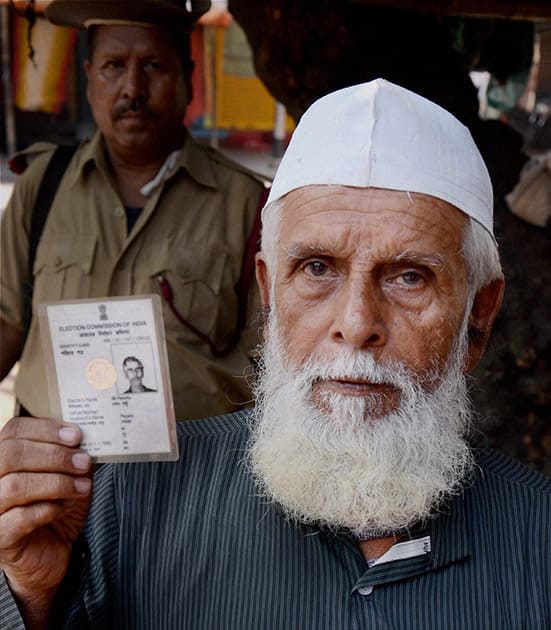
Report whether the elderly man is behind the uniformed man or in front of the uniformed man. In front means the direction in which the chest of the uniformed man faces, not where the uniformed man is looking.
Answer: in front

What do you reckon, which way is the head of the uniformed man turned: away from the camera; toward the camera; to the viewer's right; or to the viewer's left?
toward the camera

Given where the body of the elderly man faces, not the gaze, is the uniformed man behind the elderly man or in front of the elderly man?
behind

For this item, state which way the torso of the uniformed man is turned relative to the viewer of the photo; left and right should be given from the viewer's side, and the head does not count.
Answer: facing the viewer

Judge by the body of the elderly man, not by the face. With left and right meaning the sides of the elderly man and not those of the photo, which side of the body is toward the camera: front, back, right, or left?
front

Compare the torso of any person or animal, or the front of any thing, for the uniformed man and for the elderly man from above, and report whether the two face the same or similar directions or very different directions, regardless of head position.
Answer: same or similar directions

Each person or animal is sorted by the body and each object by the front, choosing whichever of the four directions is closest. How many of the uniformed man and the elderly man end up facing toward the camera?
2

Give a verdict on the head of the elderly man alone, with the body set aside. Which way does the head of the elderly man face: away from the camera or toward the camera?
toward the camera
